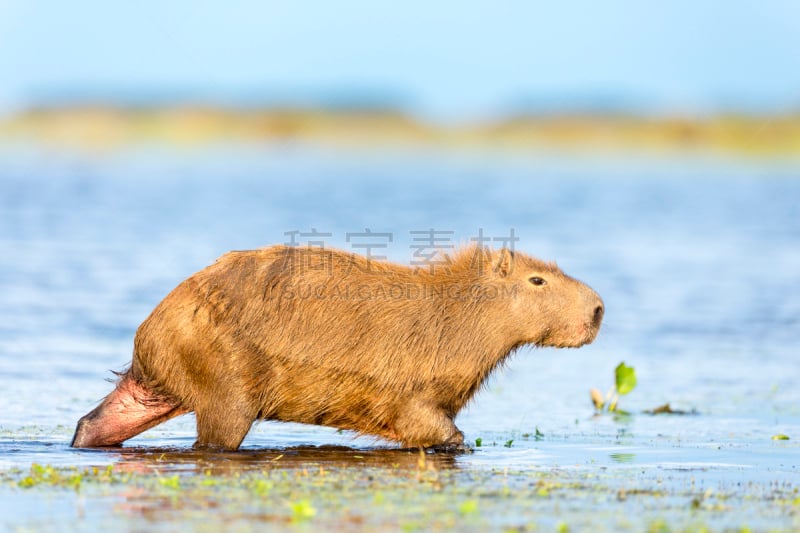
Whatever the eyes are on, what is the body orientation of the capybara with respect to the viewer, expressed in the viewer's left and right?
facing to the right of the viewer

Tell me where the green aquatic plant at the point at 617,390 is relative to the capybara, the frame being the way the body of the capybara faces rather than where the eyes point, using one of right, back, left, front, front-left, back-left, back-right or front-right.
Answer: front-left
